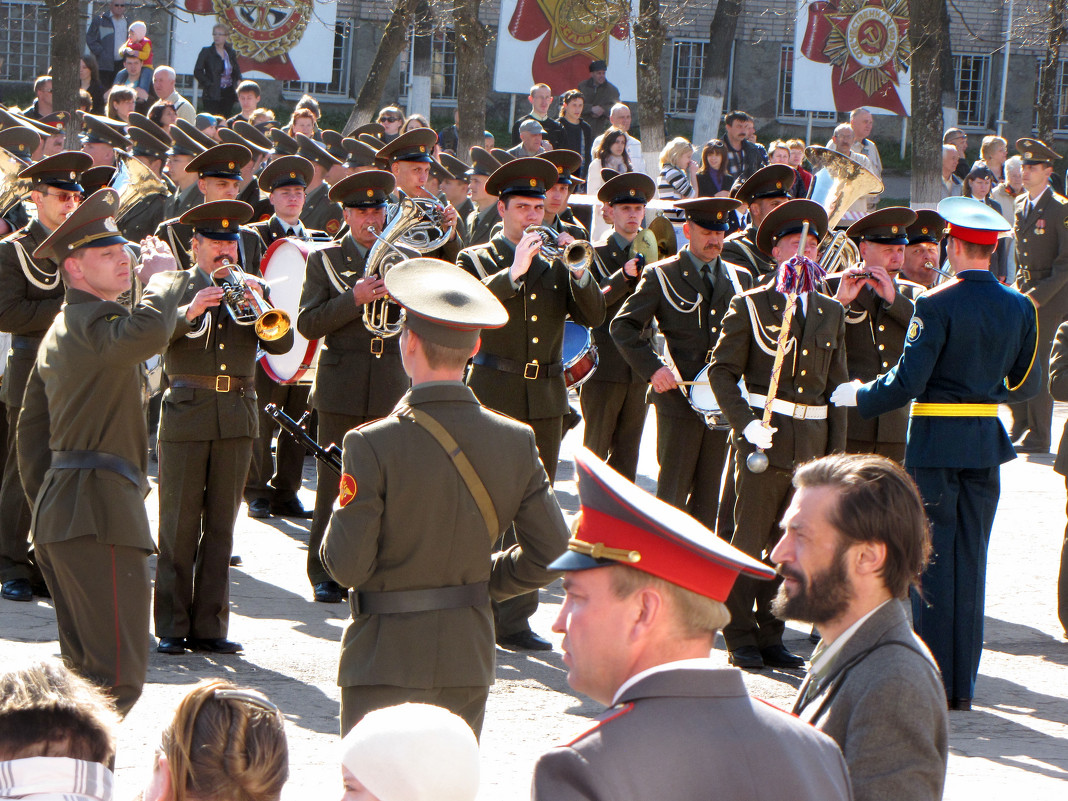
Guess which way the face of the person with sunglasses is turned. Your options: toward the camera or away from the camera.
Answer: toward the camera

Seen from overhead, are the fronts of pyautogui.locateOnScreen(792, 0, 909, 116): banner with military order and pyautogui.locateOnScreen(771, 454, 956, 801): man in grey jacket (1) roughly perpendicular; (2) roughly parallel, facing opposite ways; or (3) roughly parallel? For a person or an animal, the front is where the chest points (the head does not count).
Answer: roughly perpendicular

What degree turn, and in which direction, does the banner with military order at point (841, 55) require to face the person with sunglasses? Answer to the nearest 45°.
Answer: approximately 45° to its right

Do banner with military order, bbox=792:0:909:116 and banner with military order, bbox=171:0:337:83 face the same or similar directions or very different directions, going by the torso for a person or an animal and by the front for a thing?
same or similar directions

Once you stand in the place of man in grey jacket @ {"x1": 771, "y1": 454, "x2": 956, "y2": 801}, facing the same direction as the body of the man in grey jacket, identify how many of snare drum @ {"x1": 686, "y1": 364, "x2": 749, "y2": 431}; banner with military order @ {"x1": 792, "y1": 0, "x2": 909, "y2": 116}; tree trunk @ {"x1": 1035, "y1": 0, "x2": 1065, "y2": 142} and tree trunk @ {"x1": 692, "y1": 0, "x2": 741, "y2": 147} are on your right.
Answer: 4

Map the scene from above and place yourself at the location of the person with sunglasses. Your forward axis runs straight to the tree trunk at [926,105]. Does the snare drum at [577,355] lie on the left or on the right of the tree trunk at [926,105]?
right

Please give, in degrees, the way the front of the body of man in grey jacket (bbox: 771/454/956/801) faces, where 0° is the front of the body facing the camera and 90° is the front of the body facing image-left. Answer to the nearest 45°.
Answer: approximately 90°

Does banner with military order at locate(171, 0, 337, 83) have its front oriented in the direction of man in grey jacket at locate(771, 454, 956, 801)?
yes

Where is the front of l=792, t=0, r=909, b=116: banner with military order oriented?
toward the camera

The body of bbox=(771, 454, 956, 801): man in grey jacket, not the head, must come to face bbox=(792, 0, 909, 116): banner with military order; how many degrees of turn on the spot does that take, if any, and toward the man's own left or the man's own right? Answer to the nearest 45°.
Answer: approximately 90° to the man's own right

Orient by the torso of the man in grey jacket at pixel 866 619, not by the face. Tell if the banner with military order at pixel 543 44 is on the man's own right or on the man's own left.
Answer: on the man's own right

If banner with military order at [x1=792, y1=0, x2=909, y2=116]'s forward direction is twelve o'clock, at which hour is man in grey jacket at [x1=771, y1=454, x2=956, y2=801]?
The man in grey jacket is roughly at 12 o'clock from the banner with military order.

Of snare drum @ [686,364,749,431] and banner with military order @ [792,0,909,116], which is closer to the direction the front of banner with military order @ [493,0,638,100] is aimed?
the snare drum

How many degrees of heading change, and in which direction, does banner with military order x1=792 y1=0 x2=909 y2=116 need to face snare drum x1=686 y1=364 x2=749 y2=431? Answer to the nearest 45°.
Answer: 0° — it already faces it

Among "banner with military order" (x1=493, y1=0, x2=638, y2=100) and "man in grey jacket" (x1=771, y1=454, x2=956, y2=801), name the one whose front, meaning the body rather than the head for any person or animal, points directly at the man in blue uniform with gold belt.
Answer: the banner with military order
